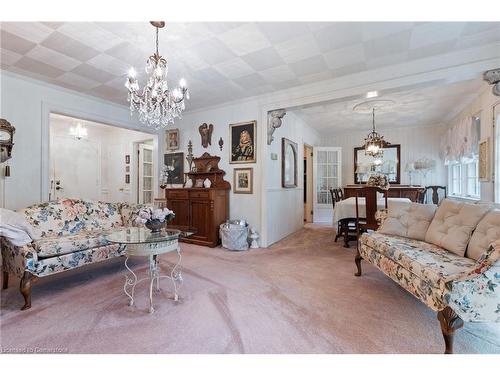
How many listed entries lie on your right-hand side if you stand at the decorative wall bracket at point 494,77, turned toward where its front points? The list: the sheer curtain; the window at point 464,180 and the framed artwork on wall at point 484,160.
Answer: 3

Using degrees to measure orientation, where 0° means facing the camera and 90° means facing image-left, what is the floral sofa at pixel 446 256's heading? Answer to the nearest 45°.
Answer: approximately 45°

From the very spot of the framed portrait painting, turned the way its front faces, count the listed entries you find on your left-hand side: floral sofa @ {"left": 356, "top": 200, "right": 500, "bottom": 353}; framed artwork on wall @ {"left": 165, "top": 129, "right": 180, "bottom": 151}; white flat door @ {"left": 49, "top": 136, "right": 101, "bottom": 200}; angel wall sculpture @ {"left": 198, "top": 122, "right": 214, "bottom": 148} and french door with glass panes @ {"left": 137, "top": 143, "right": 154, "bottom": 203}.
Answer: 1

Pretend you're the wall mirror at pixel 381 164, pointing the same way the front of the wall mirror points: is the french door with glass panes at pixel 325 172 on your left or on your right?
on your right

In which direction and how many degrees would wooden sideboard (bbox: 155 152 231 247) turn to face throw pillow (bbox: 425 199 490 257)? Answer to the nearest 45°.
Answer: approximately 90° to its left

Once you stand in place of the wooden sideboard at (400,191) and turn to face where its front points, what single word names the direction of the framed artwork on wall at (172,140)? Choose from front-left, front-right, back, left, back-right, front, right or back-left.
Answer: front-right

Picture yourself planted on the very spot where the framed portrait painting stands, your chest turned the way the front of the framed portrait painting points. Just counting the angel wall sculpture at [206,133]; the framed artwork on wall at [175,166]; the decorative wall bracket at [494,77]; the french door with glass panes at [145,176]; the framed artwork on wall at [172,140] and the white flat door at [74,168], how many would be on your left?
1

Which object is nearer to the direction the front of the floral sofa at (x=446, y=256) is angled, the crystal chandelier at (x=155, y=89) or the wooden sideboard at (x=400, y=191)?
the crystal chandelier

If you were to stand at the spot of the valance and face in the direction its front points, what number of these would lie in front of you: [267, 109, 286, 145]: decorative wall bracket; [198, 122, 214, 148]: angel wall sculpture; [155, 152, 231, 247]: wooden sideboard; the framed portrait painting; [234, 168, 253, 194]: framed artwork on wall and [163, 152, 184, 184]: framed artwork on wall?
6

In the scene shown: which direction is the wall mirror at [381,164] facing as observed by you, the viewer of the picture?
facing the viewer

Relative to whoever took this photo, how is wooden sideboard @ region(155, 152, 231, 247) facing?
facing the viewer and to the left of the viewer

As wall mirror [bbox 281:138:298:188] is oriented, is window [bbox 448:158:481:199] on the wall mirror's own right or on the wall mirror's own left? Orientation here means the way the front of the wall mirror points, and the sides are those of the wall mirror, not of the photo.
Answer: on the wall mirror's own left

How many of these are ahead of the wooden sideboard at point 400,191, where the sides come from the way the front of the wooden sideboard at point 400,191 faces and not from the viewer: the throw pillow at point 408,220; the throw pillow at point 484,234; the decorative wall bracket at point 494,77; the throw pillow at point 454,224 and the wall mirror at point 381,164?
4

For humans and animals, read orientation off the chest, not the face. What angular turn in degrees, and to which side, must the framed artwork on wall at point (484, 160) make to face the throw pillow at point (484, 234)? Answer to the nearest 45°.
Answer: approximately 90° to its left

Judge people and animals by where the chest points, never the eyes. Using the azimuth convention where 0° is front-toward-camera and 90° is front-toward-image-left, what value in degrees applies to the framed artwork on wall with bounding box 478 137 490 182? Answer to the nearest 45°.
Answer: approximately 90°

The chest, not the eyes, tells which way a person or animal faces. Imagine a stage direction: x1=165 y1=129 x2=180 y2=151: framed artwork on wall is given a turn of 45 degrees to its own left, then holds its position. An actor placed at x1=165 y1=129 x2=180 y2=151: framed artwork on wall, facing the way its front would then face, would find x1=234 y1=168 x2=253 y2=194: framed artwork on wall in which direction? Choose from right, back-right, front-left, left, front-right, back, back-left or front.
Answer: front-left
